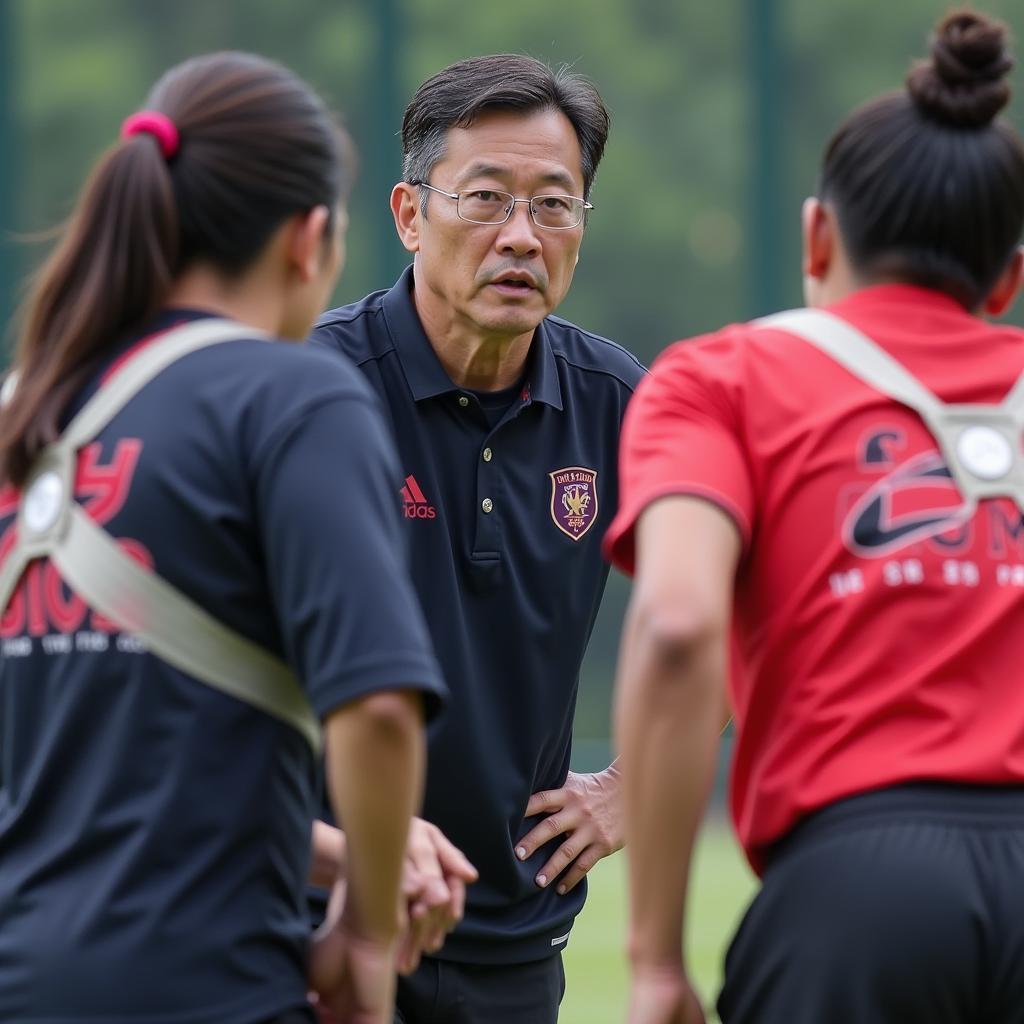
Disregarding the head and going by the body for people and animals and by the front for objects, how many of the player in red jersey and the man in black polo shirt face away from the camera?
1

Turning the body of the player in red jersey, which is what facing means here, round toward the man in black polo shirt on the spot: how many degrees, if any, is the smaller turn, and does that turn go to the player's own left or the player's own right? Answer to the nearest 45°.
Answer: approximately 45° to the player's own left

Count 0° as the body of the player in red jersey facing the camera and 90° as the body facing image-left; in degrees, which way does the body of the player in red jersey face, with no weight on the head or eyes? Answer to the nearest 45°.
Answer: approximately 180°

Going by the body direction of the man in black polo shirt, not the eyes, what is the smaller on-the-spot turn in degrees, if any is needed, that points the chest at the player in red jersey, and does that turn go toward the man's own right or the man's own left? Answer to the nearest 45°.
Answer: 0° — they already face them

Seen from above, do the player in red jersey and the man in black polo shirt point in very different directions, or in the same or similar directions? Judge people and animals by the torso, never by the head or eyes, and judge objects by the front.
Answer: very different directions

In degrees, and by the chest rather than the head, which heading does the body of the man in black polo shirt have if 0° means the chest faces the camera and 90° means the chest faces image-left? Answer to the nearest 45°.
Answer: approximately 0°
